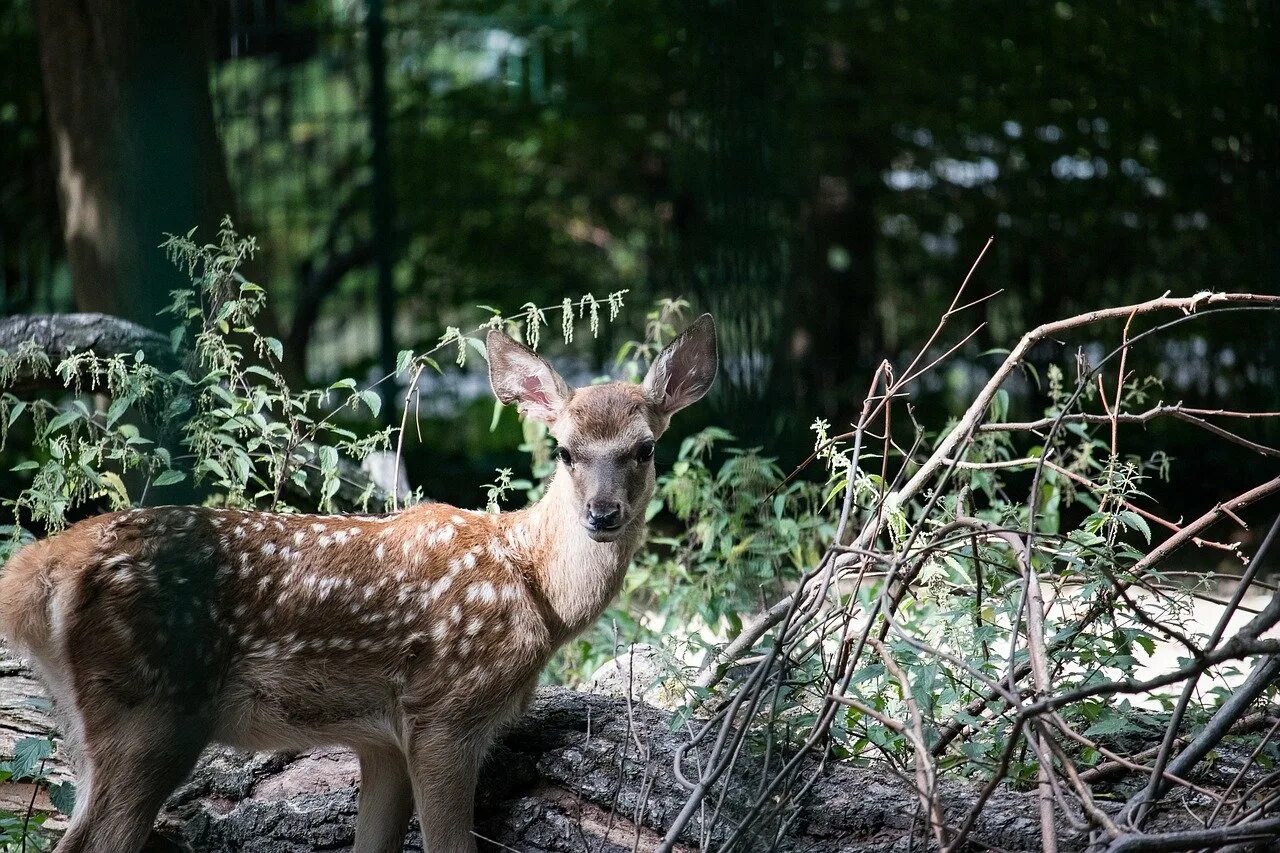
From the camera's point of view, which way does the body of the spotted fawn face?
to the viewer's right

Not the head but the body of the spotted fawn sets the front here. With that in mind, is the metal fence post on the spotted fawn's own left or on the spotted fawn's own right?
on the spotted fawn's own left

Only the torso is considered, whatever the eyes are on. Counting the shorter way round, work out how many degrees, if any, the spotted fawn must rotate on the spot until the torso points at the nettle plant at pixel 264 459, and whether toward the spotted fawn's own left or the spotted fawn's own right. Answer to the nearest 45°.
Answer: approximately 90° to the spotted fawn's own left
